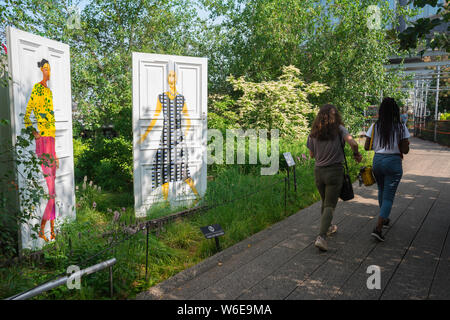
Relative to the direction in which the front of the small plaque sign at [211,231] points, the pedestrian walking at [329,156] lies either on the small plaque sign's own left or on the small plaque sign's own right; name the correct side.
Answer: on the small plaque sign's own left

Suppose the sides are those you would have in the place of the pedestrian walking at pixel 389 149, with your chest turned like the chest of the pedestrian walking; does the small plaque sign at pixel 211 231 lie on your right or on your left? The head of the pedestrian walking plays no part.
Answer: on your left

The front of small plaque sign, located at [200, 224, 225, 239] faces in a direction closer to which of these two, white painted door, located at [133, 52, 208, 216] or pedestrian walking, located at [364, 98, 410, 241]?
the pedestrian walking

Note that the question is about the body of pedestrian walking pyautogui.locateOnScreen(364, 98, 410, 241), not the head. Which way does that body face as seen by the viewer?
away from the camera

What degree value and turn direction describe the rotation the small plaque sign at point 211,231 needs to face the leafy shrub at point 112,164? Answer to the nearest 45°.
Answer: approximately 180°

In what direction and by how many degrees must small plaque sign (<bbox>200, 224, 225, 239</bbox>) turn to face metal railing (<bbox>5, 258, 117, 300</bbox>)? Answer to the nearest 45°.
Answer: approximately 90° to its right

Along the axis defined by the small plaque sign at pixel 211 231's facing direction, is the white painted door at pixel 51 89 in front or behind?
behind

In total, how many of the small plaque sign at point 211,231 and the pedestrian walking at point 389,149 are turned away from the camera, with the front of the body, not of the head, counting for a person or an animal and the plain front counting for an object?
1

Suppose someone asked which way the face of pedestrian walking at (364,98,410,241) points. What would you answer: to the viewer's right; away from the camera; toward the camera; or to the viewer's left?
away from the camera

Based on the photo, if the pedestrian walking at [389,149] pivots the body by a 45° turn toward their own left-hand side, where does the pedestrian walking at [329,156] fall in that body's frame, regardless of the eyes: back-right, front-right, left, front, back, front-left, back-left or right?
left

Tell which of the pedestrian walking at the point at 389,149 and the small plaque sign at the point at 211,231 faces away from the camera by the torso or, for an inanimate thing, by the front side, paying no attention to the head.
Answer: the pedestrian walking

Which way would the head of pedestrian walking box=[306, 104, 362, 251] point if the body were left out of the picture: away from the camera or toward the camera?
away from the camera

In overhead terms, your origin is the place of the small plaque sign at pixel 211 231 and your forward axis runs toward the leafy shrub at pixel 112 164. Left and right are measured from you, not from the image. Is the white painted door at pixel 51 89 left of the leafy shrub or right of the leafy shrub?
left

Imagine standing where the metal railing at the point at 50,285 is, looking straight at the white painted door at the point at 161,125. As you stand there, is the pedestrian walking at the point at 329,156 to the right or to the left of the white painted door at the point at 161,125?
right

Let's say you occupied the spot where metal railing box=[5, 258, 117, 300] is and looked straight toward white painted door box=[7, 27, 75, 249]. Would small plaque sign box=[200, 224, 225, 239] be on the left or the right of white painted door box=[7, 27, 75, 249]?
right

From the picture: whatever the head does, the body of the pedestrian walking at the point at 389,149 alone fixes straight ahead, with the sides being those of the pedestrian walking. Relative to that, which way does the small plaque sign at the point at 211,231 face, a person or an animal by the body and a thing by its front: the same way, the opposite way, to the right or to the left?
to the right

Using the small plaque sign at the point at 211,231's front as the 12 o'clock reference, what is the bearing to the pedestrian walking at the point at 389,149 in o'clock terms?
The pedestrian walking is roughly at 10 o'clock from the small plaque sign.

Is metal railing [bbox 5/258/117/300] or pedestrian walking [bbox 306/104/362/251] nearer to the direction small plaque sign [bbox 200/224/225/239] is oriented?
the pedestrian walking
